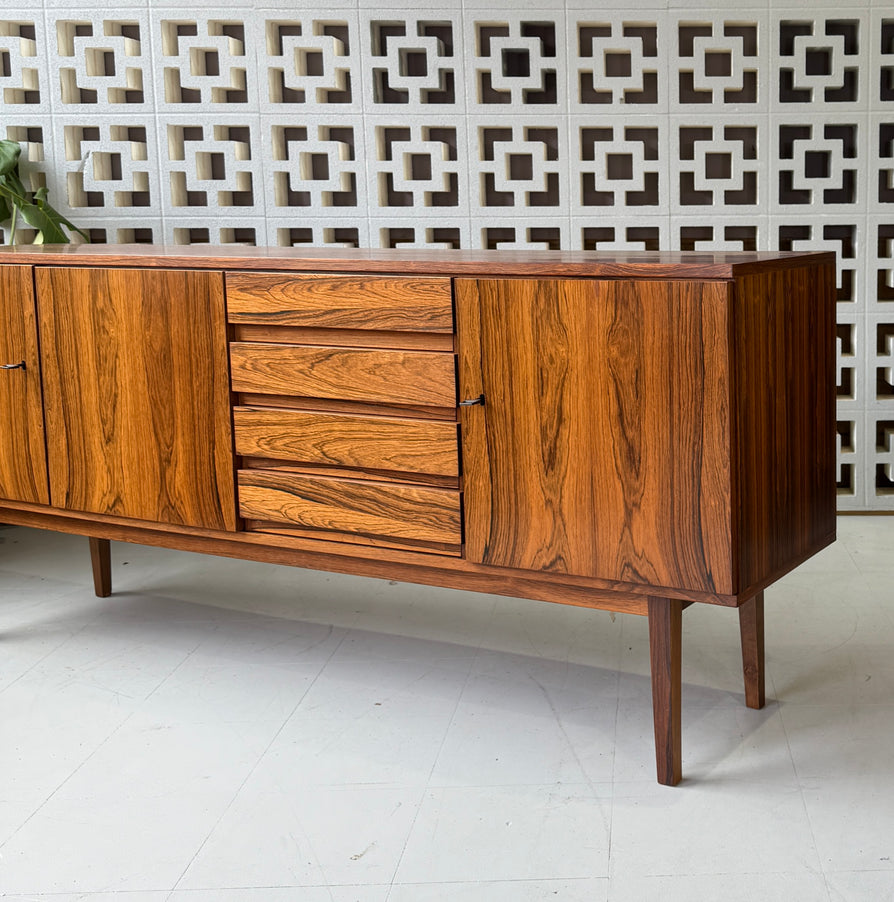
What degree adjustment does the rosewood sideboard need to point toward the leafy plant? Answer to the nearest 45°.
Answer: approximately 90° to its right

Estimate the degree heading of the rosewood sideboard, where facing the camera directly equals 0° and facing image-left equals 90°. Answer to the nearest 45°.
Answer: approximately 45°
